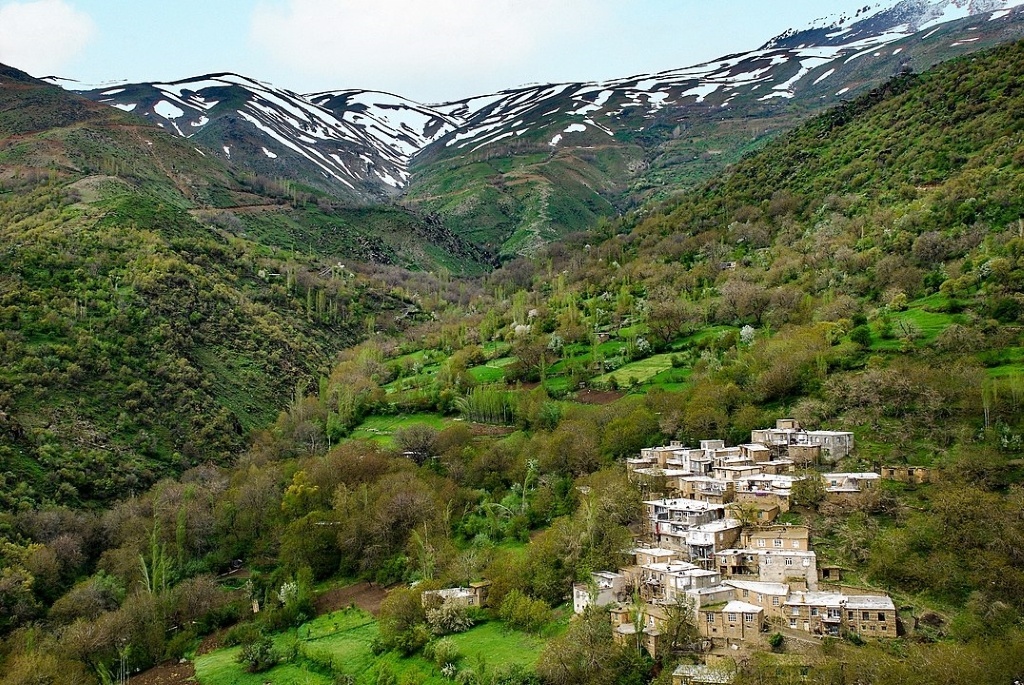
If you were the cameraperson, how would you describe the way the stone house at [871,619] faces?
facing the viewer

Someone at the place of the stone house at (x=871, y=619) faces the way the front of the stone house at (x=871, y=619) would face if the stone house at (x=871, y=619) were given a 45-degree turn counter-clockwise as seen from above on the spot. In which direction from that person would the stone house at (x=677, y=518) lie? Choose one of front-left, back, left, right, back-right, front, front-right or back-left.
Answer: back

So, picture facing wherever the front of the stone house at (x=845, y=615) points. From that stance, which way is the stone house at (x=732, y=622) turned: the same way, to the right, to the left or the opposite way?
the same way

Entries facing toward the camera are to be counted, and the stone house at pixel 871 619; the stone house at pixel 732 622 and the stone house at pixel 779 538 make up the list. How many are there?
3

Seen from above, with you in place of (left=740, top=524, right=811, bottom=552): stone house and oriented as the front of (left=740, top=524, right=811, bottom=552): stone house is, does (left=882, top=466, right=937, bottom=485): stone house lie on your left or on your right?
on your left

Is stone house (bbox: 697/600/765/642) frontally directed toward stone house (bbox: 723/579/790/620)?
no

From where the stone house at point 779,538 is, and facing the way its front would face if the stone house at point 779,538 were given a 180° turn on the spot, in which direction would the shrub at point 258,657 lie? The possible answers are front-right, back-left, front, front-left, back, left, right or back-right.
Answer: left

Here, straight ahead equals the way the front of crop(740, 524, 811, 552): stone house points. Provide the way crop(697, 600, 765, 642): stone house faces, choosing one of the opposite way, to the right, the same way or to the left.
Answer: the same way

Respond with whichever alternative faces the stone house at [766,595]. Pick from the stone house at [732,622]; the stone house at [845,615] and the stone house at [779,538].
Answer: the stone house at [779,538]

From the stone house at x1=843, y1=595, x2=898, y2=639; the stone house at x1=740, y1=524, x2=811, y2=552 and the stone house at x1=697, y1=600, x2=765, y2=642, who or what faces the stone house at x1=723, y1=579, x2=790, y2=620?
the stone house at x1=740, y1=524, x2=811, y2=552

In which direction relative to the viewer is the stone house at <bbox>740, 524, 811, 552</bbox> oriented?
toward the camera

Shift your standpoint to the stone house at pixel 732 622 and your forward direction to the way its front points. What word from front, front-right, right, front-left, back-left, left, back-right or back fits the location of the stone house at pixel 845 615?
left

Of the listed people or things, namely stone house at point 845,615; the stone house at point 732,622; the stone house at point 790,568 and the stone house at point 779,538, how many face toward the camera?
4

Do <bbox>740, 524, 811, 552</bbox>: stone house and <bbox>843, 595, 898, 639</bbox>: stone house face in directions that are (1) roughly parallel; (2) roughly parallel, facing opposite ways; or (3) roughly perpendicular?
roughly parallel

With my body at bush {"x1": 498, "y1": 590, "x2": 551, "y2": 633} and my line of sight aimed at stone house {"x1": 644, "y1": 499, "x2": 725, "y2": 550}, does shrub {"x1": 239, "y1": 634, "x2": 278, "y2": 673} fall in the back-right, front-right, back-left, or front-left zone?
back-left

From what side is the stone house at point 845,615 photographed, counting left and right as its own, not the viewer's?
front

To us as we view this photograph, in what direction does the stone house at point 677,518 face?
facing the viewer and to the left of the viewer
